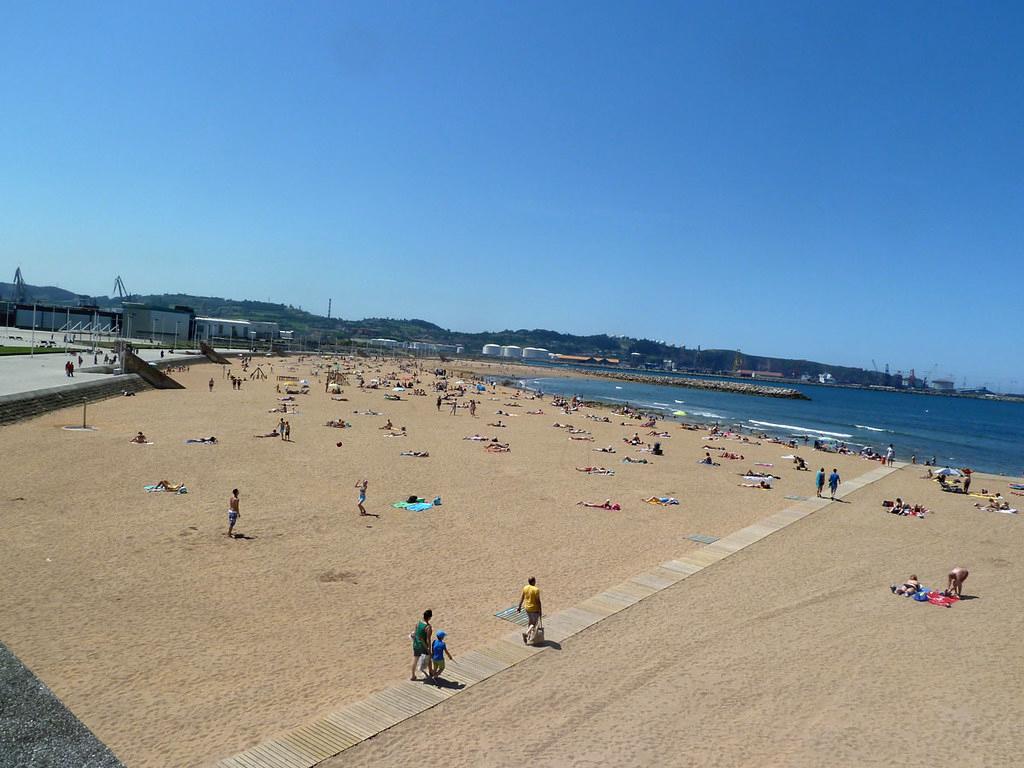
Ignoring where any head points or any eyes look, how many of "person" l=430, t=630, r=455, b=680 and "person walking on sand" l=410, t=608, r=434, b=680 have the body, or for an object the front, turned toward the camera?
0

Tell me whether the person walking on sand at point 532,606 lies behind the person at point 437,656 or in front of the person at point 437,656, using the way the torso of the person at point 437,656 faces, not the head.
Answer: in front

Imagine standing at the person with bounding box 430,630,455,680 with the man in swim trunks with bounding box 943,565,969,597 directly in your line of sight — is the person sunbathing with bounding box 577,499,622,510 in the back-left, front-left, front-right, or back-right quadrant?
front-left

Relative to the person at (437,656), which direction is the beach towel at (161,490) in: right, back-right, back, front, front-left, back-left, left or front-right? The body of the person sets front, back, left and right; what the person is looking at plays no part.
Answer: left

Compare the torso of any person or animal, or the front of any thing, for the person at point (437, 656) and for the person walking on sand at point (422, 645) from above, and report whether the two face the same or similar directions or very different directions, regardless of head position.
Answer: same or similar directions

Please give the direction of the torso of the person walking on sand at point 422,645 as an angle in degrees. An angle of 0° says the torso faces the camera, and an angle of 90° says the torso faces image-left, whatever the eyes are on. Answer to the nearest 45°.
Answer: approximately 225°
